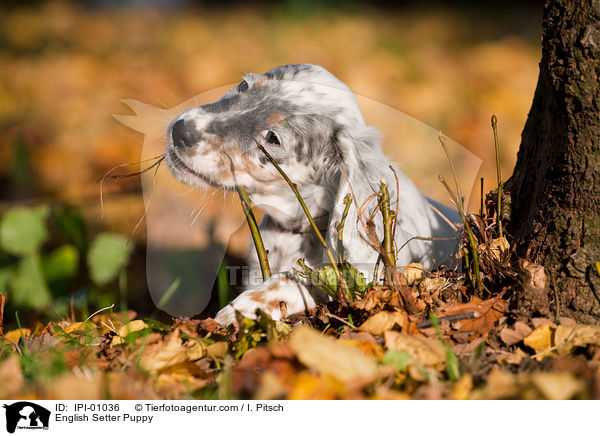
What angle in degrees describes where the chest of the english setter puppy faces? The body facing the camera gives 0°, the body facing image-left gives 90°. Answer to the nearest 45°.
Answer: approximately 45°

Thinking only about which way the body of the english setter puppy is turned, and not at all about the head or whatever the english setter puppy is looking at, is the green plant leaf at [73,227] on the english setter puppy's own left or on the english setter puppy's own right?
on the english setter puppy's own right

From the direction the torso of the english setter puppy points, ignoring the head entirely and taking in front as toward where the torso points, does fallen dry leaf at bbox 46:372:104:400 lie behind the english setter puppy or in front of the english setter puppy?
in front

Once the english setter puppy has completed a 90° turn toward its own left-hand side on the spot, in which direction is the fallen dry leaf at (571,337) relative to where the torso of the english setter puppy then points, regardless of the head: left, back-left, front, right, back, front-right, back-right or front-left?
front

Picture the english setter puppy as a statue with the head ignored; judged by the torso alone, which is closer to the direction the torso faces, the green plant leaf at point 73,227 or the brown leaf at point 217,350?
the brown leaf

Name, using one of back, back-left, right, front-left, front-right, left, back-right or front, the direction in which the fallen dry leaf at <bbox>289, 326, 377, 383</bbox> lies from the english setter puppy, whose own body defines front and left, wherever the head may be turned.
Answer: front-left

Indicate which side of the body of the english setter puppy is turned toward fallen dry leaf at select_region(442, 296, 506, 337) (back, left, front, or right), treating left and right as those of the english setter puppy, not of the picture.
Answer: left
